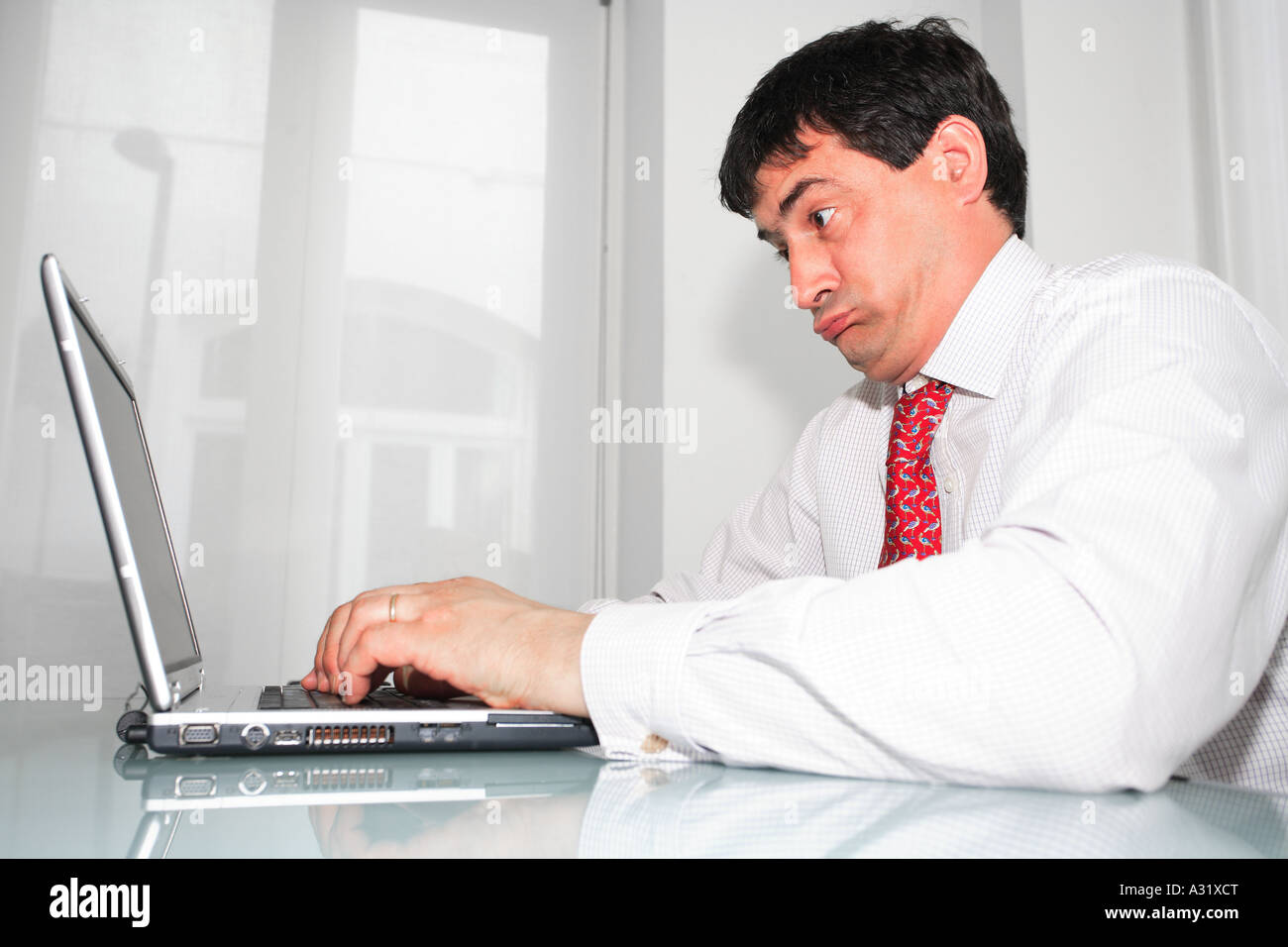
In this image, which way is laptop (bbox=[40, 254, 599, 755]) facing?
to the viewer's right

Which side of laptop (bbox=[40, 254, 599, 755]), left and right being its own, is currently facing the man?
front
